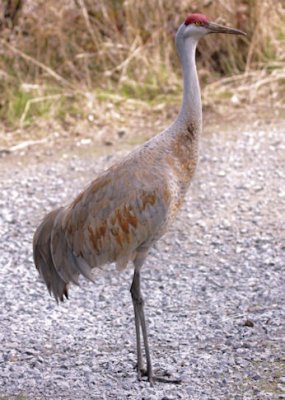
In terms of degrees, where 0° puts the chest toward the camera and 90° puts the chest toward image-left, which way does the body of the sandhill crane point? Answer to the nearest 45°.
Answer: approximately 270°

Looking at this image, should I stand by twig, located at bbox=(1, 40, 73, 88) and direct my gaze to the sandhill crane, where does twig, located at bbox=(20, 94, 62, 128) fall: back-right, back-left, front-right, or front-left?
front-right

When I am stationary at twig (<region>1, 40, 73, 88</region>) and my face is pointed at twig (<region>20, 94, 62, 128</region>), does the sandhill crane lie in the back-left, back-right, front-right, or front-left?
front-left

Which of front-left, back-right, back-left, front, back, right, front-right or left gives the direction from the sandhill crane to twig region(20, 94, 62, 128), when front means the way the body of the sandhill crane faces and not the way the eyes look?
left

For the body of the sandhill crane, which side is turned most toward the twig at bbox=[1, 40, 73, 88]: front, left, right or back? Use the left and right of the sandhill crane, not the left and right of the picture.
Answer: left
